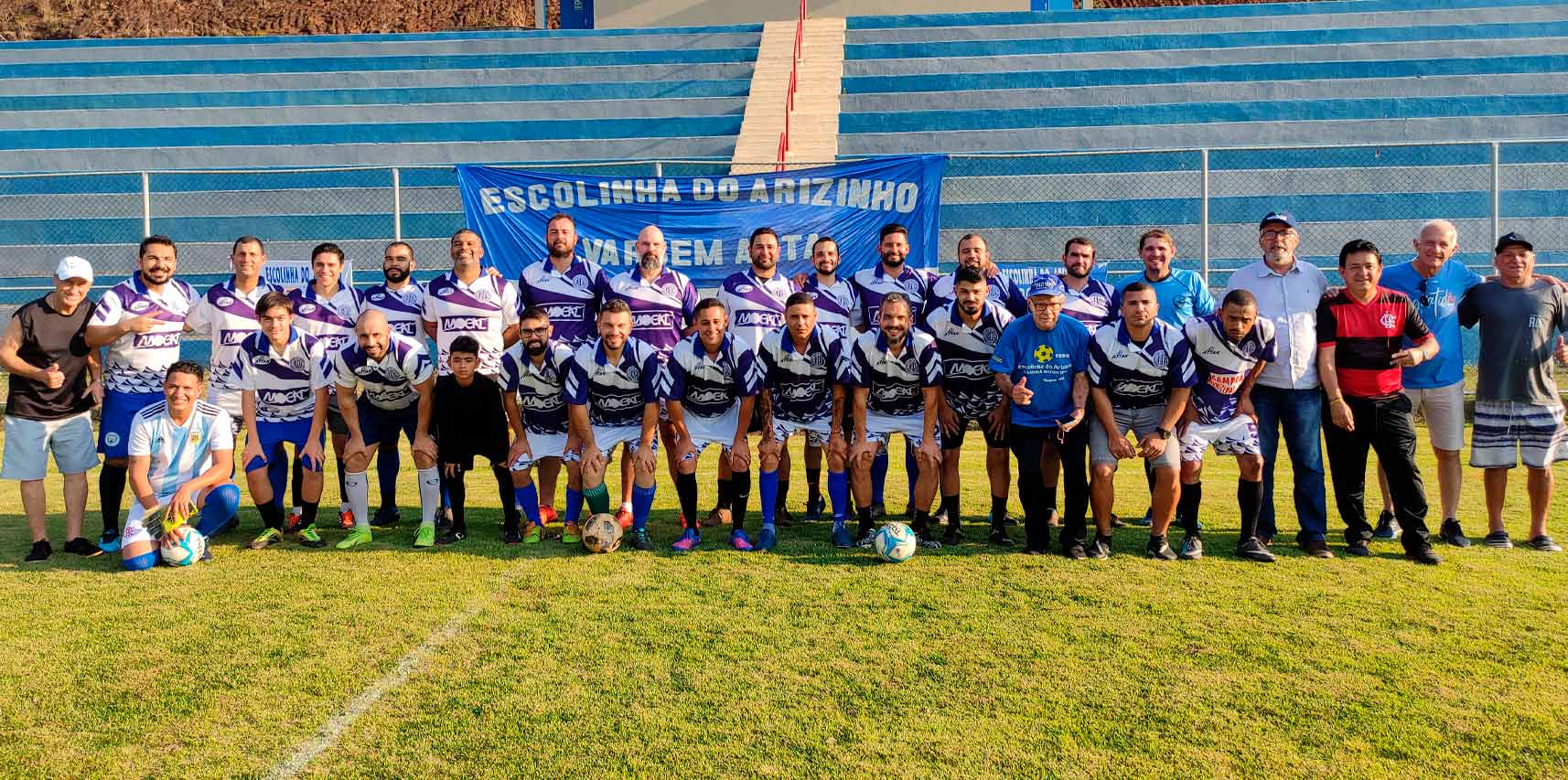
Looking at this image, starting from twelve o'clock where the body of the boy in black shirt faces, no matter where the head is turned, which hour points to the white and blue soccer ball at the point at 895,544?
The white and blue soccer ball is roughly at 10 o'clock from the boy in black shirt.

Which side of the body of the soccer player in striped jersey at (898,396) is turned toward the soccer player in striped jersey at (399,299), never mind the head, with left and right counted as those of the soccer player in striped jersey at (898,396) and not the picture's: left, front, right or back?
right

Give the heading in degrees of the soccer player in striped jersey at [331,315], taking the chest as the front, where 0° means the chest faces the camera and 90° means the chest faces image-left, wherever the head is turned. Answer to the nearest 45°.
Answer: approximately 0°

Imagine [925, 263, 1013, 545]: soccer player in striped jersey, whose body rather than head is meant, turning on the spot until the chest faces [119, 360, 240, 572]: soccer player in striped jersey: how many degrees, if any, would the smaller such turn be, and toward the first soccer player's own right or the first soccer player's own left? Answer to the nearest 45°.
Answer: approximately 90° to the first soccer player's own right

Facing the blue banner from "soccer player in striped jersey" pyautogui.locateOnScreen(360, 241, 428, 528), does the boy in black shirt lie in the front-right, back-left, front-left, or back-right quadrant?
back-right
